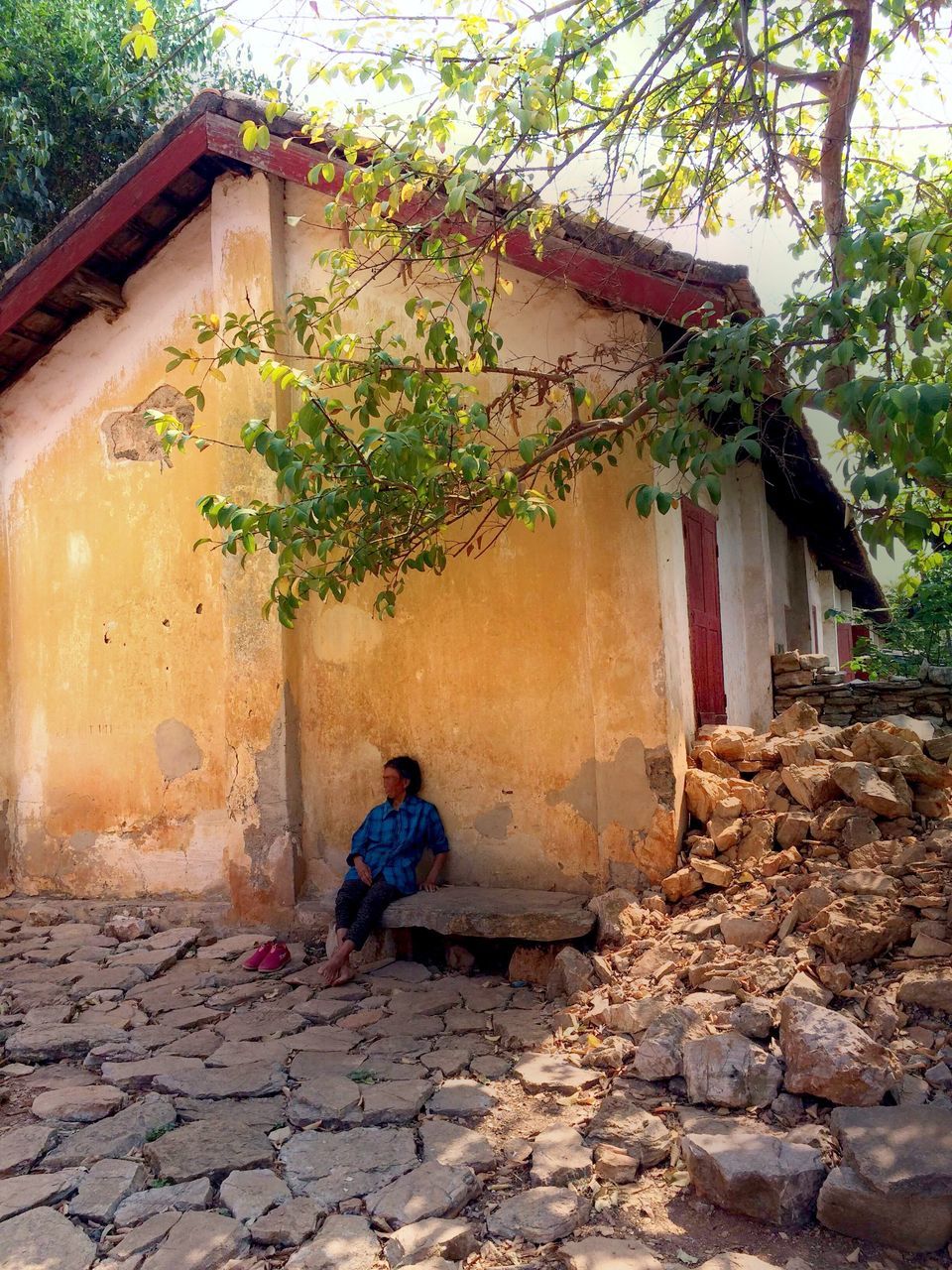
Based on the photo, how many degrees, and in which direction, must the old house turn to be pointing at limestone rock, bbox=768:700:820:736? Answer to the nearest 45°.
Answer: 0° — it already faces it

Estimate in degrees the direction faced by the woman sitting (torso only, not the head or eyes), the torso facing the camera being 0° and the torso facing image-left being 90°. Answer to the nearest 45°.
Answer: approximately 45°

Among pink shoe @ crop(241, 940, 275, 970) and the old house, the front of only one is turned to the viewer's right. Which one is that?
the old house

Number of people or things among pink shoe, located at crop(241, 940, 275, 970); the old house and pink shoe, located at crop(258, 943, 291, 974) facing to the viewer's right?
1

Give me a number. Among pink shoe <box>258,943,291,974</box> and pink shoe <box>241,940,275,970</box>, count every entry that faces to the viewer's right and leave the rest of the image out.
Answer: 0

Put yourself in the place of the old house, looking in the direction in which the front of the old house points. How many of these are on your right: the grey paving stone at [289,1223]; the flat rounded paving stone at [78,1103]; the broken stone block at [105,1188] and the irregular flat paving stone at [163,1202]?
4

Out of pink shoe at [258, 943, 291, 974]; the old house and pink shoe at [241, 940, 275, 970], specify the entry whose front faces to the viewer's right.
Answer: the old house

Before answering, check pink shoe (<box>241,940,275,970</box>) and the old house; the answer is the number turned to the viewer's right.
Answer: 1

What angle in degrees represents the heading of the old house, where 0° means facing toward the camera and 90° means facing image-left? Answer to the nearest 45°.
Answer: approximately 270°

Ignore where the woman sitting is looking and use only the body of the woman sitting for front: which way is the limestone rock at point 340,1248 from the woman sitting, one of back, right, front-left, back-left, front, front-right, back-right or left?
front-left

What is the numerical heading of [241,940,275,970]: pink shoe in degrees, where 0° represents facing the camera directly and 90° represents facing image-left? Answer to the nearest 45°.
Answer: approximately 45°

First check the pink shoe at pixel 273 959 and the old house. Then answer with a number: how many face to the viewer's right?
1

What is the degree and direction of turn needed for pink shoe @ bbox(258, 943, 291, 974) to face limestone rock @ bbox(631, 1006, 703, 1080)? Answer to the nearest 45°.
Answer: approximately 90° to its left
